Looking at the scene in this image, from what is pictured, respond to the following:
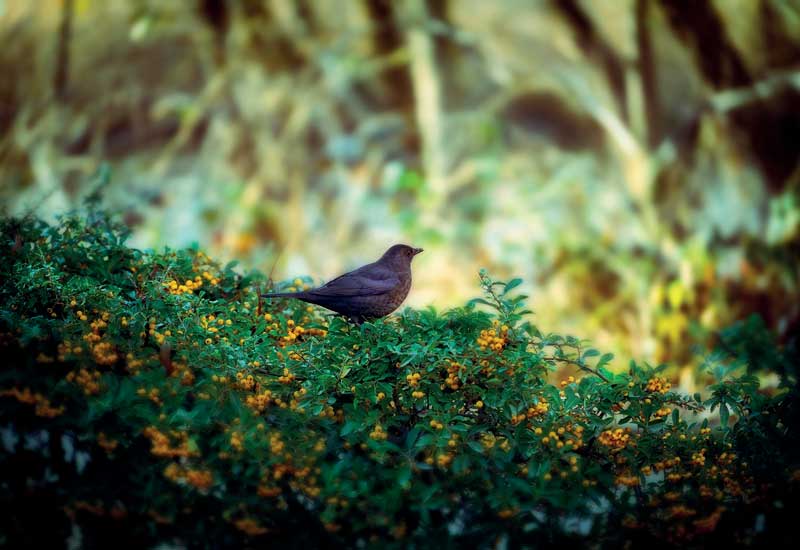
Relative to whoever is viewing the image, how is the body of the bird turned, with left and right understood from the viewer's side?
facing to the right of the viewer
